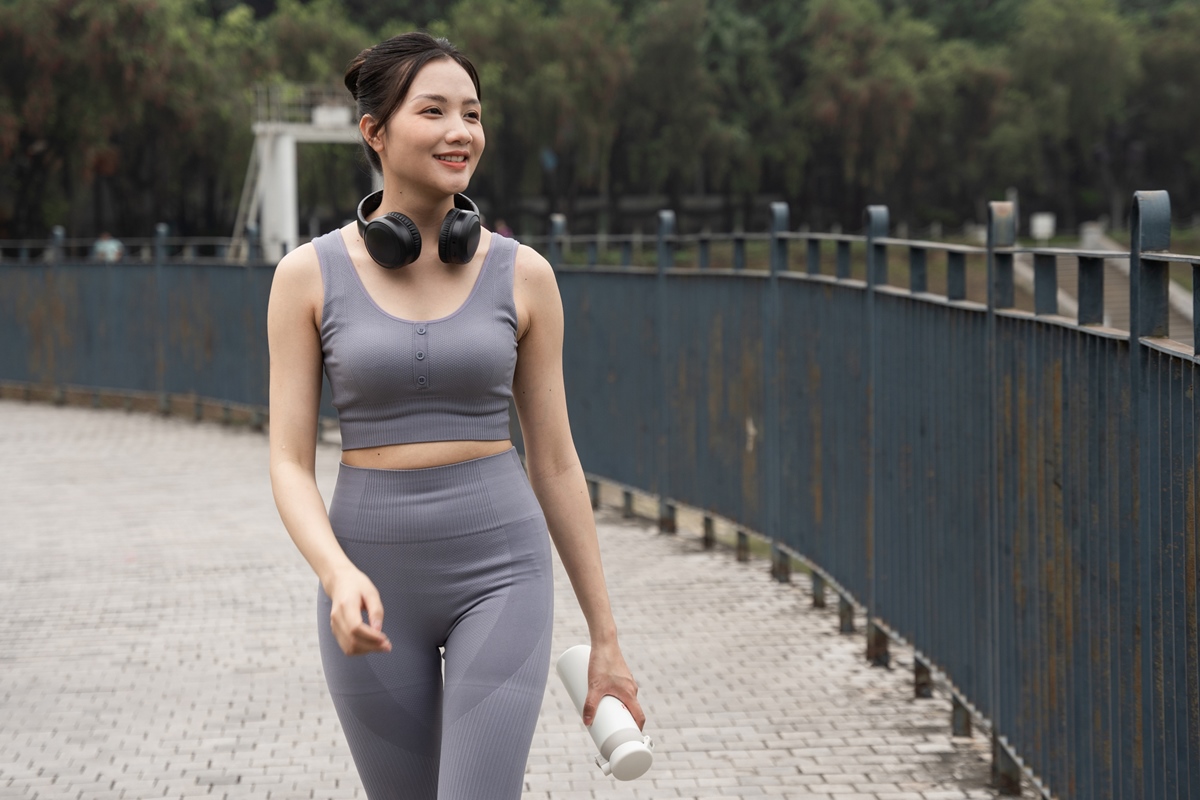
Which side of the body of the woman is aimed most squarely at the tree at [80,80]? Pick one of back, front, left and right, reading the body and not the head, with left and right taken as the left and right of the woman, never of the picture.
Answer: back

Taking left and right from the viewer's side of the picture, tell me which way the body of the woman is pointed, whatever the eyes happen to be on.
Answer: facing the viewer

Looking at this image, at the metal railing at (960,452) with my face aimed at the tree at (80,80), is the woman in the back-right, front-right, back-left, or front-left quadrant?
back-left

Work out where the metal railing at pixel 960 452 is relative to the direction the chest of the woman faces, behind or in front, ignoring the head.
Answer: behind

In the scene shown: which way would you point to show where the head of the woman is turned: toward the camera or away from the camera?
toward the camera
